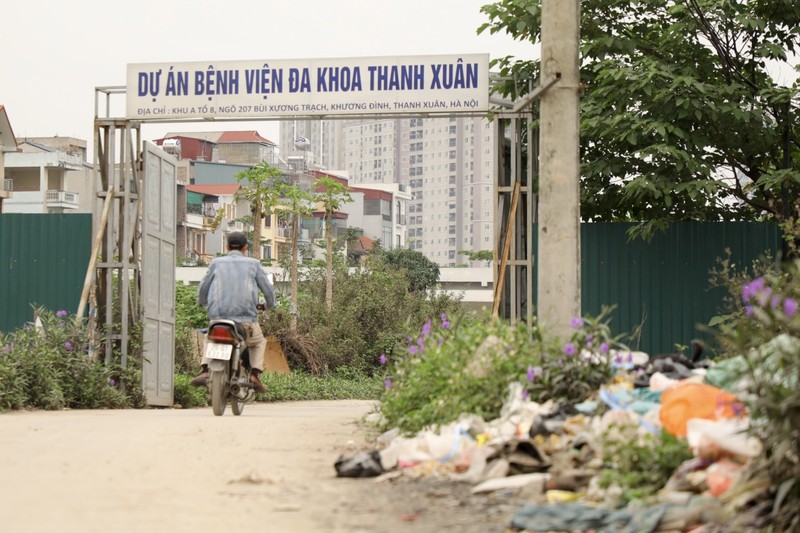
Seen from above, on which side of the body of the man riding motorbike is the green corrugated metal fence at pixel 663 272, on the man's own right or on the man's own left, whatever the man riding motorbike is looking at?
on the man's own right

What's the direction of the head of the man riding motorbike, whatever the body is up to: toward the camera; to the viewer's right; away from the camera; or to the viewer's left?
away from the camera

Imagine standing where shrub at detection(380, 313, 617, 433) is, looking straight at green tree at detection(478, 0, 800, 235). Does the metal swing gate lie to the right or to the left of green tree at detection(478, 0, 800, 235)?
left

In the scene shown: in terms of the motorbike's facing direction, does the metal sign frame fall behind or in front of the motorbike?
in front

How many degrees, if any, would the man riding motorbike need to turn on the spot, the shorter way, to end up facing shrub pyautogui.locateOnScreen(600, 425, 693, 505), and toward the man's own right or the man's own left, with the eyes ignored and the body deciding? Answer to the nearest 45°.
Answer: approximately 180°

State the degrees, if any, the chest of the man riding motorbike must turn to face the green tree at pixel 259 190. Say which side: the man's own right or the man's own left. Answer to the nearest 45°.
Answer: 0° — they already face it

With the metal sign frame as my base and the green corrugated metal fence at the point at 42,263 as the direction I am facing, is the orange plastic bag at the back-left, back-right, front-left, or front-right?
back-left

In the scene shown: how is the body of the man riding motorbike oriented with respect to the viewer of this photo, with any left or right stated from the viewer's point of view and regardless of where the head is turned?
facing away from the viewer

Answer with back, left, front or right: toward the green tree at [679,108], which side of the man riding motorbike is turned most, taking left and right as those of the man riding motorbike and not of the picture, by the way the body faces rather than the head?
right

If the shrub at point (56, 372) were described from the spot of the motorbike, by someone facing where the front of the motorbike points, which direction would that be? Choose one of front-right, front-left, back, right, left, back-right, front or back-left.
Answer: front-left

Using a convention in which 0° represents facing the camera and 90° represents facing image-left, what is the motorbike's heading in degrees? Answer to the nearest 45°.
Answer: approximately 180°

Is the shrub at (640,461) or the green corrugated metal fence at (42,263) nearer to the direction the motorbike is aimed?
the green corrugated metal fence

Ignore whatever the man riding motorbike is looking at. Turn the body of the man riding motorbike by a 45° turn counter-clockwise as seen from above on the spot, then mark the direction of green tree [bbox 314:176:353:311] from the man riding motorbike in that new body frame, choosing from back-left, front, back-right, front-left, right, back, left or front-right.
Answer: front-right

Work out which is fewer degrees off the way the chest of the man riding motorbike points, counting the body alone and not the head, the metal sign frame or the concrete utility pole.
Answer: the metal sign frame

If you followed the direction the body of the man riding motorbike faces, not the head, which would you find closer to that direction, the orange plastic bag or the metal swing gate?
the metal swing gate
